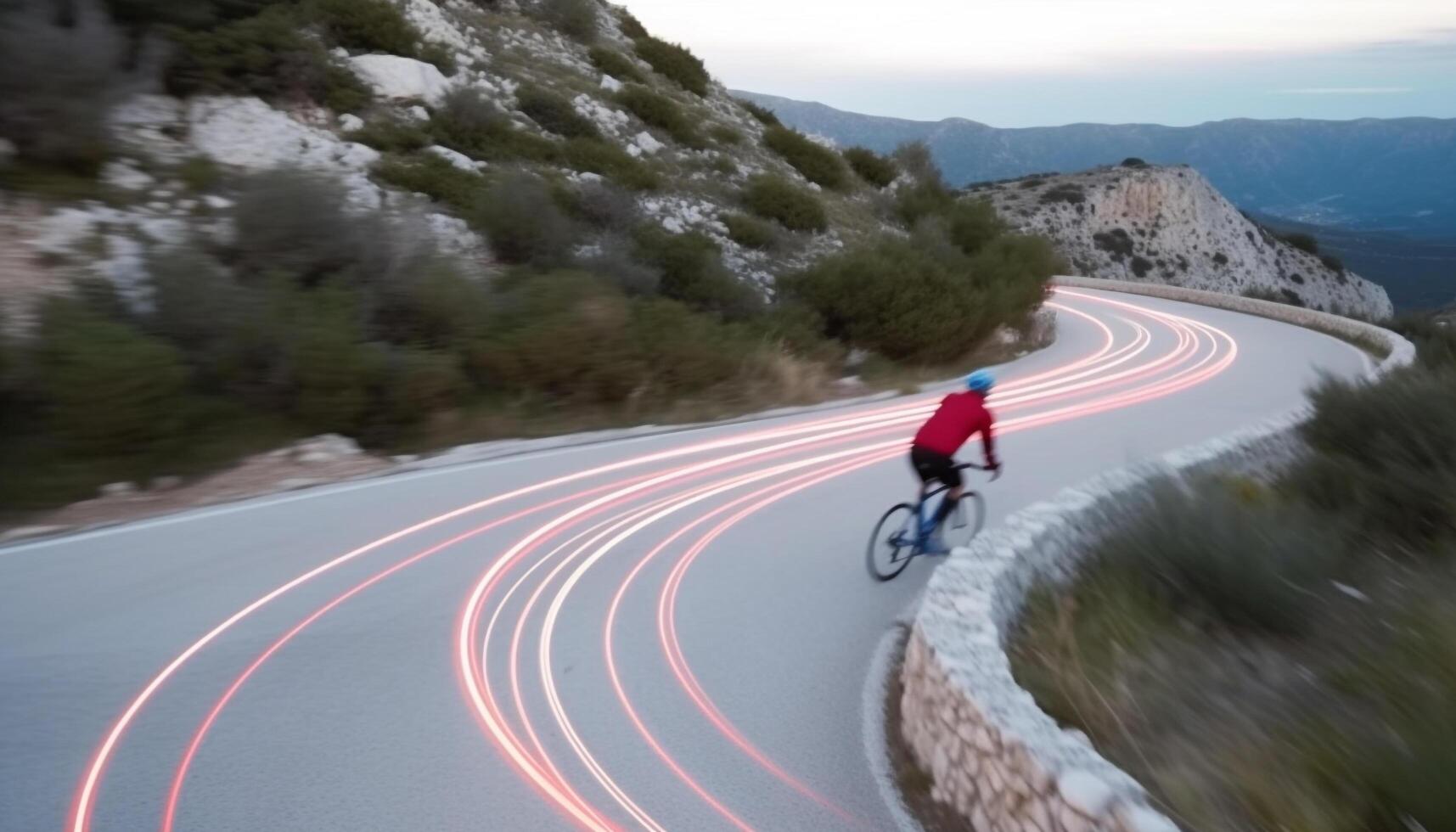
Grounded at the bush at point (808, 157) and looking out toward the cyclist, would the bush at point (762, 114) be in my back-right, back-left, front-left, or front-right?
back-right

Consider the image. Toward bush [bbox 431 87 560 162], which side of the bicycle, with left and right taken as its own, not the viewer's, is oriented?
left

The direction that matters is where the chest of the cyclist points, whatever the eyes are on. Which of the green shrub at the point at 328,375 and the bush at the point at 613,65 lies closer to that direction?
the bush

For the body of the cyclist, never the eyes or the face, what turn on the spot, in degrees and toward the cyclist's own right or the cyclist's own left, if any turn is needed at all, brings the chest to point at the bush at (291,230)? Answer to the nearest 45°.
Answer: approximately 90° to the cyclist's own left

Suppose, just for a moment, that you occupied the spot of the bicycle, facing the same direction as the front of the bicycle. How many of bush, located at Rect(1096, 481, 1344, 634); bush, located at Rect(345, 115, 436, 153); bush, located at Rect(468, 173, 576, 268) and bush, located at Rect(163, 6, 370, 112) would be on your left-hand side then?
3

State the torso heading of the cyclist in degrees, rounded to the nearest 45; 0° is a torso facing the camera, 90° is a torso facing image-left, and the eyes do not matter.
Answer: approximately 225°

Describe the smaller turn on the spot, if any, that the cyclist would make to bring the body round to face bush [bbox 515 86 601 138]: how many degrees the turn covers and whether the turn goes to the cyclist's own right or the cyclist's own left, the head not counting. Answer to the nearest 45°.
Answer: approximately 90° to the cyclist's own left

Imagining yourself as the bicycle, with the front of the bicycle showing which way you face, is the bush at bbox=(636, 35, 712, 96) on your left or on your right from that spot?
on your left

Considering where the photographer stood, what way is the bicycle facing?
facing away from the viewer and to the right of the viewer

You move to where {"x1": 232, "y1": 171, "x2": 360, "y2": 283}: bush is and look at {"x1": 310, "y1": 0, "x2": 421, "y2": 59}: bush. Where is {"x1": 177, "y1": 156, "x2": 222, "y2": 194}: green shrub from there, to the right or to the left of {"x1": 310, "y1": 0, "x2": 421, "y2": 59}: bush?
left
